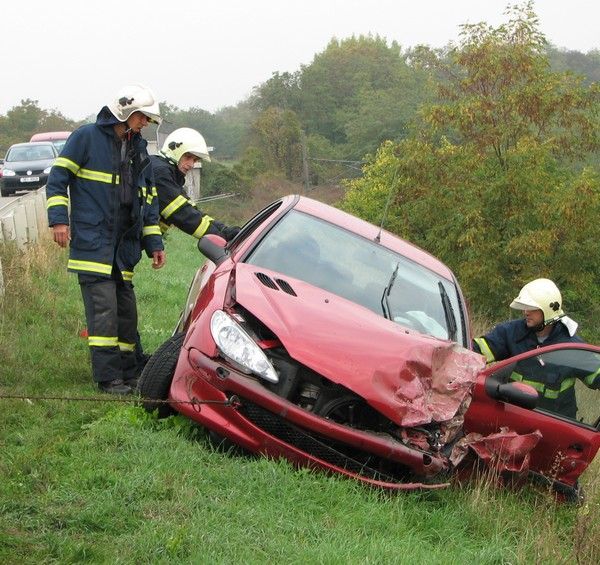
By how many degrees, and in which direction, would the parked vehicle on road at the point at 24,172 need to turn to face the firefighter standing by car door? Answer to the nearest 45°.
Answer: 0° — it already faces them

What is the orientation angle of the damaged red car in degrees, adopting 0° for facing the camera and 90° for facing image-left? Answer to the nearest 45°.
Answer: approximately 0°

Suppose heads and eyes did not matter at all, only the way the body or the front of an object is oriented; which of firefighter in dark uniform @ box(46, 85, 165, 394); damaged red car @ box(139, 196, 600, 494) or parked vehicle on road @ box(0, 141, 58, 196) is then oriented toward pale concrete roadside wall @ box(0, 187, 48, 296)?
the parked vehicle on road

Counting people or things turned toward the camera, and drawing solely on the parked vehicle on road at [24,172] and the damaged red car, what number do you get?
2

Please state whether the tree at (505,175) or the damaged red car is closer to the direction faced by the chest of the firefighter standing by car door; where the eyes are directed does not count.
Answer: the damaged red car

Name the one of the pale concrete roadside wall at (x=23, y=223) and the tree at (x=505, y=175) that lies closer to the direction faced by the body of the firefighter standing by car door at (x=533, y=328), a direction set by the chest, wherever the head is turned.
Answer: the pale concrete roadside wall

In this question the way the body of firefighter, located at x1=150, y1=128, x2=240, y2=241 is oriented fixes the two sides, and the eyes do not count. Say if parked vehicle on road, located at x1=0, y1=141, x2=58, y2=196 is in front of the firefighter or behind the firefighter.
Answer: behind

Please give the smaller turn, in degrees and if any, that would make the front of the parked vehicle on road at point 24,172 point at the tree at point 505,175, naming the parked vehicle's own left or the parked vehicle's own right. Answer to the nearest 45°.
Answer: approximately 45° to the parked vehicle's own left
